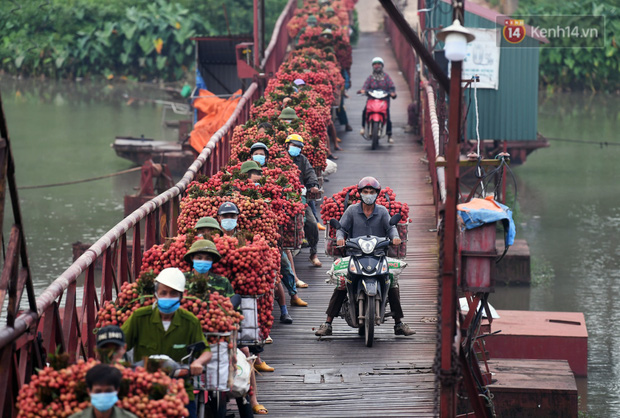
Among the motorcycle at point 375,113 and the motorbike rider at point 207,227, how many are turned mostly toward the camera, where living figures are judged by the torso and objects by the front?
2

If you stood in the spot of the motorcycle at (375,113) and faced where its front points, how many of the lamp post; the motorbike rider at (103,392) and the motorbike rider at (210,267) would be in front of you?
3

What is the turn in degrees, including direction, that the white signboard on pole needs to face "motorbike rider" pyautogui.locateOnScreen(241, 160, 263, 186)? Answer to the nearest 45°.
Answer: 0° — it already faces them

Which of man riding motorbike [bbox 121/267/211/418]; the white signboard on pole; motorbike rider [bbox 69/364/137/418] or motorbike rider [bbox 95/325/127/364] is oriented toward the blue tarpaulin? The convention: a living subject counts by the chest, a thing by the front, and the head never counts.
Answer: the white signboard on pole

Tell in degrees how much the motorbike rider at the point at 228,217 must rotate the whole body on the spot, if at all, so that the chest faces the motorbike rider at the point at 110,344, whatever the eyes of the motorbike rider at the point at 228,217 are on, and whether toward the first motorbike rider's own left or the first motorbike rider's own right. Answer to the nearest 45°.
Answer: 0° — they already face them

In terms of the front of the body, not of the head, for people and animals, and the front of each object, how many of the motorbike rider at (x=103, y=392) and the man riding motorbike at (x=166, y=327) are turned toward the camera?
2
